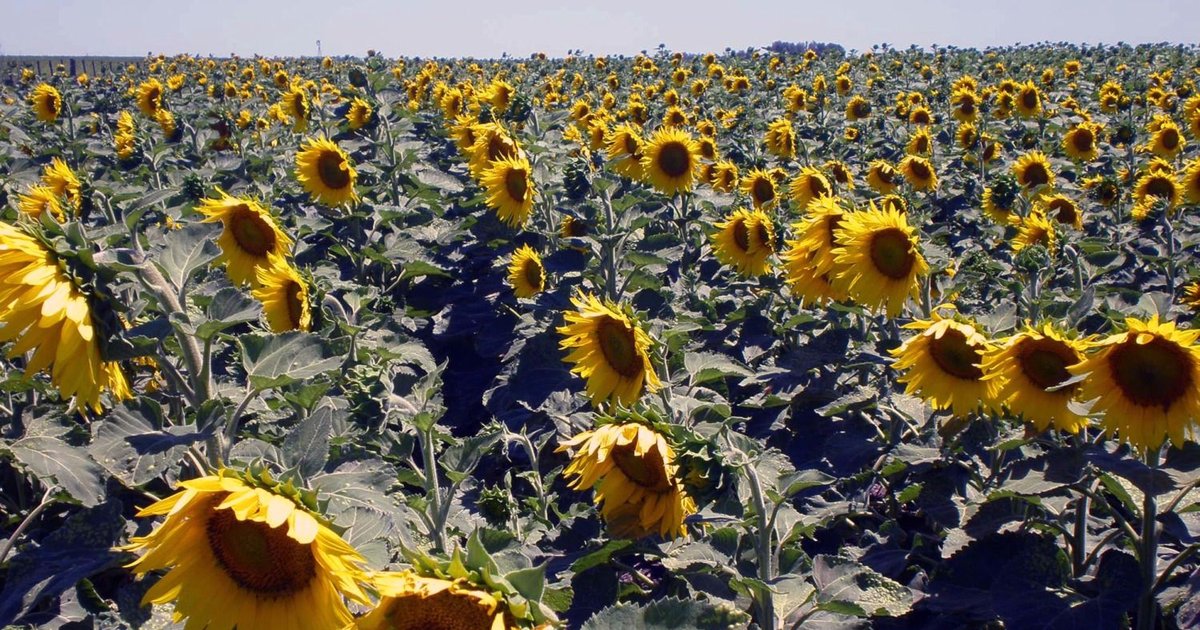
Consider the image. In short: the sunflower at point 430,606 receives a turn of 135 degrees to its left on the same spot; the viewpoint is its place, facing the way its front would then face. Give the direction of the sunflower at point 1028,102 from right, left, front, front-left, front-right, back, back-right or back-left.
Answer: front

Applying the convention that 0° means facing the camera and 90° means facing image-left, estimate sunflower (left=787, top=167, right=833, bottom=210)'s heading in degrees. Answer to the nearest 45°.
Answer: approximately 315°

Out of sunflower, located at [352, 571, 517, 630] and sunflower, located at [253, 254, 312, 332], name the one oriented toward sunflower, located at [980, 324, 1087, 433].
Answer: sunflower, located at [253, 254, 312, 332]

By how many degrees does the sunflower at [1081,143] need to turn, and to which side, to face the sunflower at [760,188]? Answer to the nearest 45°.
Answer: approximately 45° to its right

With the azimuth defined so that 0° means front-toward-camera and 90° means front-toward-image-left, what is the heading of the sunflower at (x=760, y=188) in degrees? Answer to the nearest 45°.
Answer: approximately 315°

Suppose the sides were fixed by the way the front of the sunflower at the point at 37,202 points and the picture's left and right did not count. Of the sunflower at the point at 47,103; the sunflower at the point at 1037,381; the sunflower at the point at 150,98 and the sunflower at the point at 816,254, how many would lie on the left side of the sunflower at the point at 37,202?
2

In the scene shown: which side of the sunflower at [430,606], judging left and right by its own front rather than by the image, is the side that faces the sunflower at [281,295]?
back

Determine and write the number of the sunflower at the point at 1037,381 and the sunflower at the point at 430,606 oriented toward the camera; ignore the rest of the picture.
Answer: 2

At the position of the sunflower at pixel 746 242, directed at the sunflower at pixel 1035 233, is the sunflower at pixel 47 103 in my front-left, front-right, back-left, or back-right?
back-left

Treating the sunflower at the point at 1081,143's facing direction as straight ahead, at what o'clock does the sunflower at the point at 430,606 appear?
the sunflower at the point at 430,606 is roughly at 12 o'clock from the sunflower at the point at 1081,143.

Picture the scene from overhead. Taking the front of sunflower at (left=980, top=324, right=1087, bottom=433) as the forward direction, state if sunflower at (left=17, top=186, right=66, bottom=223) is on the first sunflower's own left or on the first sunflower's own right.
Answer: on the first sunflower's own right

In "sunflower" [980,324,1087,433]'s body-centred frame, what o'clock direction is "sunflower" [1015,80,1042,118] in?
"sunflower" [1015,80,1042,118] is roughly at 6 o'clock from "sunflower" [980,324,1087,433].
